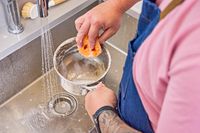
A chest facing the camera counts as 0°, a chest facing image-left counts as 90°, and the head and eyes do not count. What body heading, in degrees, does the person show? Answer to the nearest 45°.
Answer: approximately 90°

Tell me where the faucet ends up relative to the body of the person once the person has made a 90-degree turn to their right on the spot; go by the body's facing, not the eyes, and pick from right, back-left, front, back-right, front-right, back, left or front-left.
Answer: front-left
